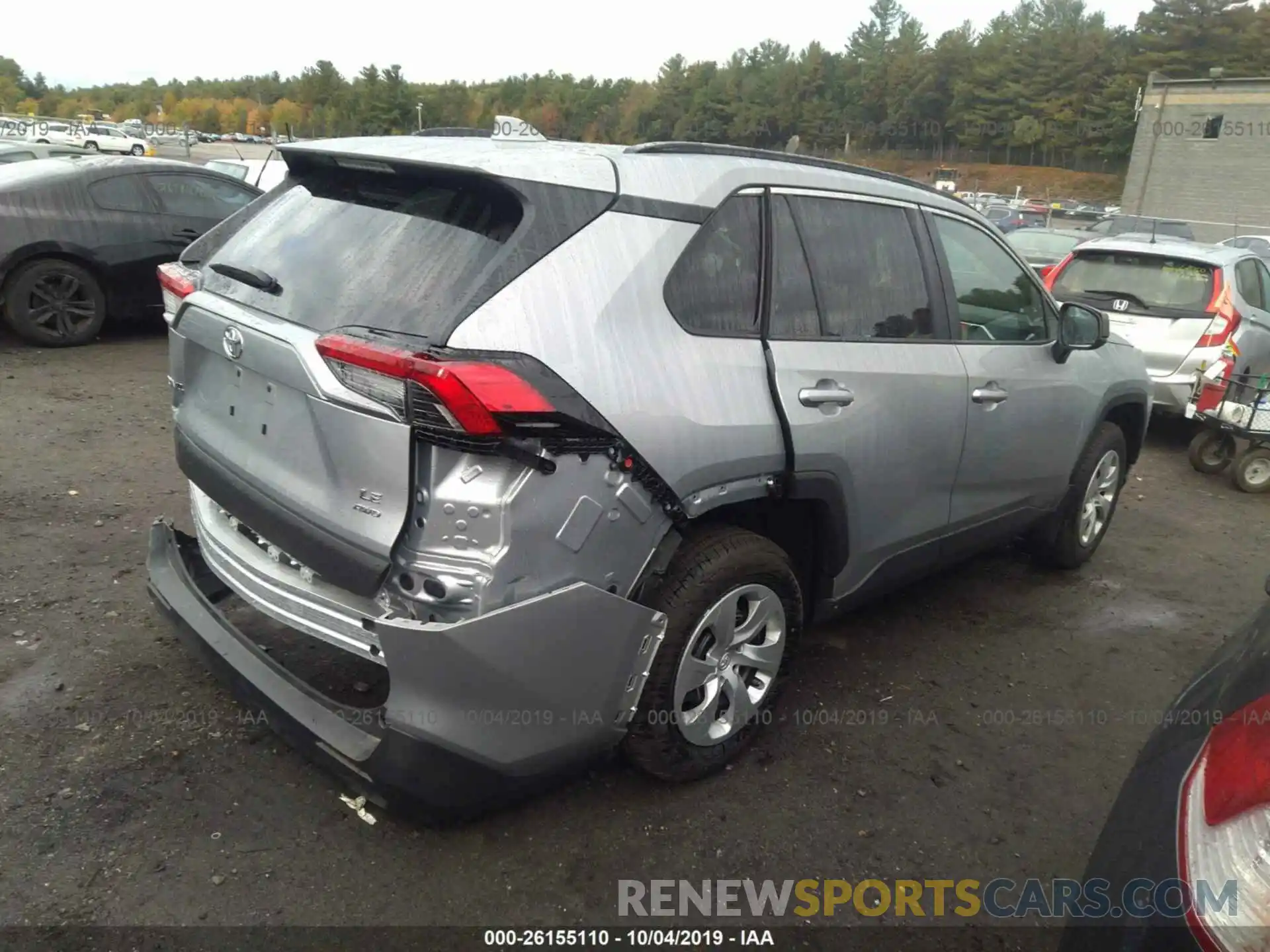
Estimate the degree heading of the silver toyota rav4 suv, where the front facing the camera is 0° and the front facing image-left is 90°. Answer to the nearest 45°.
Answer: approximately 225°

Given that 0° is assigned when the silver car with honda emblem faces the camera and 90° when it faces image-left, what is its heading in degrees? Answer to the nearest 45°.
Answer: approximately 225°

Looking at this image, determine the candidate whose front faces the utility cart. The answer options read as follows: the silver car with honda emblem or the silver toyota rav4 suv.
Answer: the silver toyota rav4 suv

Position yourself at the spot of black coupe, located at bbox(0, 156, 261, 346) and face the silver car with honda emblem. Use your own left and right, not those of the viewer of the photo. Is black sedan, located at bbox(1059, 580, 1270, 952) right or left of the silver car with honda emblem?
right
